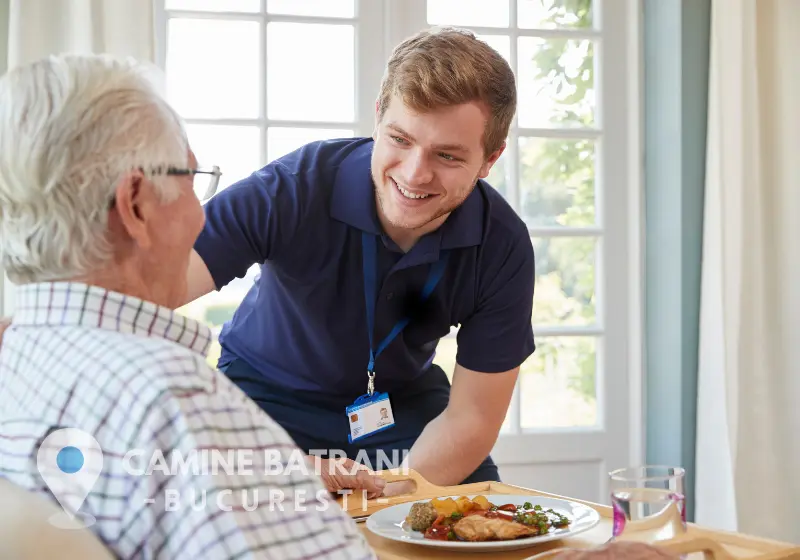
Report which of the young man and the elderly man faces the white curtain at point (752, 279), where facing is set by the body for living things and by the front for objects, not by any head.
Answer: the elderly man

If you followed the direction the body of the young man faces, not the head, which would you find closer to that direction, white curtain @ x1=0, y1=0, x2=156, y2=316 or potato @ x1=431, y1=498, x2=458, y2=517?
the potato

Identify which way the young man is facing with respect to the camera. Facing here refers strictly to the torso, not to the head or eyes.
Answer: toward the camera

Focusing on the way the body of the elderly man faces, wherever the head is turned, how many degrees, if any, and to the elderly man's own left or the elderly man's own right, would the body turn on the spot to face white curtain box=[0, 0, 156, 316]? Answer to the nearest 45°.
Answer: approximately 45° to the elderly man's own left

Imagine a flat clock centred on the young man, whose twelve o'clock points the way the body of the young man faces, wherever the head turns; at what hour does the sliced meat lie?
The sliced meat is roughly at 12 o'clock from the young man.

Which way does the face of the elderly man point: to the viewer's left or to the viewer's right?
to the viewer's right

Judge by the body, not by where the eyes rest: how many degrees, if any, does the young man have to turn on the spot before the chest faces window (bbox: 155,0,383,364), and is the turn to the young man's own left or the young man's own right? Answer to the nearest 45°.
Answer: approximately 180°

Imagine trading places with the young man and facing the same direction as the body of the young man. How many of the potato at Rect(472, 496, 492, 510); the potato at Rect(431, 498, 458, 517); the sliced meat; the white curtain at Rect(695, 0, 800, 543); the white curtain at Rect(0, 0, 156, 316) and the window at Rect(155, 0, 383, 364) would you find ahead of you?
3

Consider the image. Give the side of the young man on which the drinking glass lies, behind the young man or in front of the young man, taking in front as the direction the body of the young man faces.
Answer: in front

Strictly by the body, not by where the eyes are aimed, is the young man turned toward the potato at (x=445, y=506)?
yes

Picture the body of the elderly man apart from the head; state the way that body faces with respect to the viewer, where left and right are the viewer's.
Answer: facing away from the viewer and to the right of the viewer

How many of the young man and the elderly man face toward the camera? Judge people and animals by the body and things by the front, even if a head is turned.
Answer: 1

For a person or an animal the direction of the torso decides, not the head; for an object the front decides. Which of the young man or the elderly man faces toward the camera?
the young man

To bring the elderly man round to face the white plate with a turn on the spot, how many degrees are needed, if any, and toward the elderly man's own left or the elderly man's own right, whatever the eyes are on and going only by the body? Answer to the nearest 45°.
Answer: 0° — they already face it

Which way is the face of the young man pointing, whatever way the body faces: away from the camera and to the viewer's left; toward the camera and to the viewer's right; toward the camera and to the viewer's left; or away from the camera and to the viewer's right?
toward the camera and to the viewer's left
